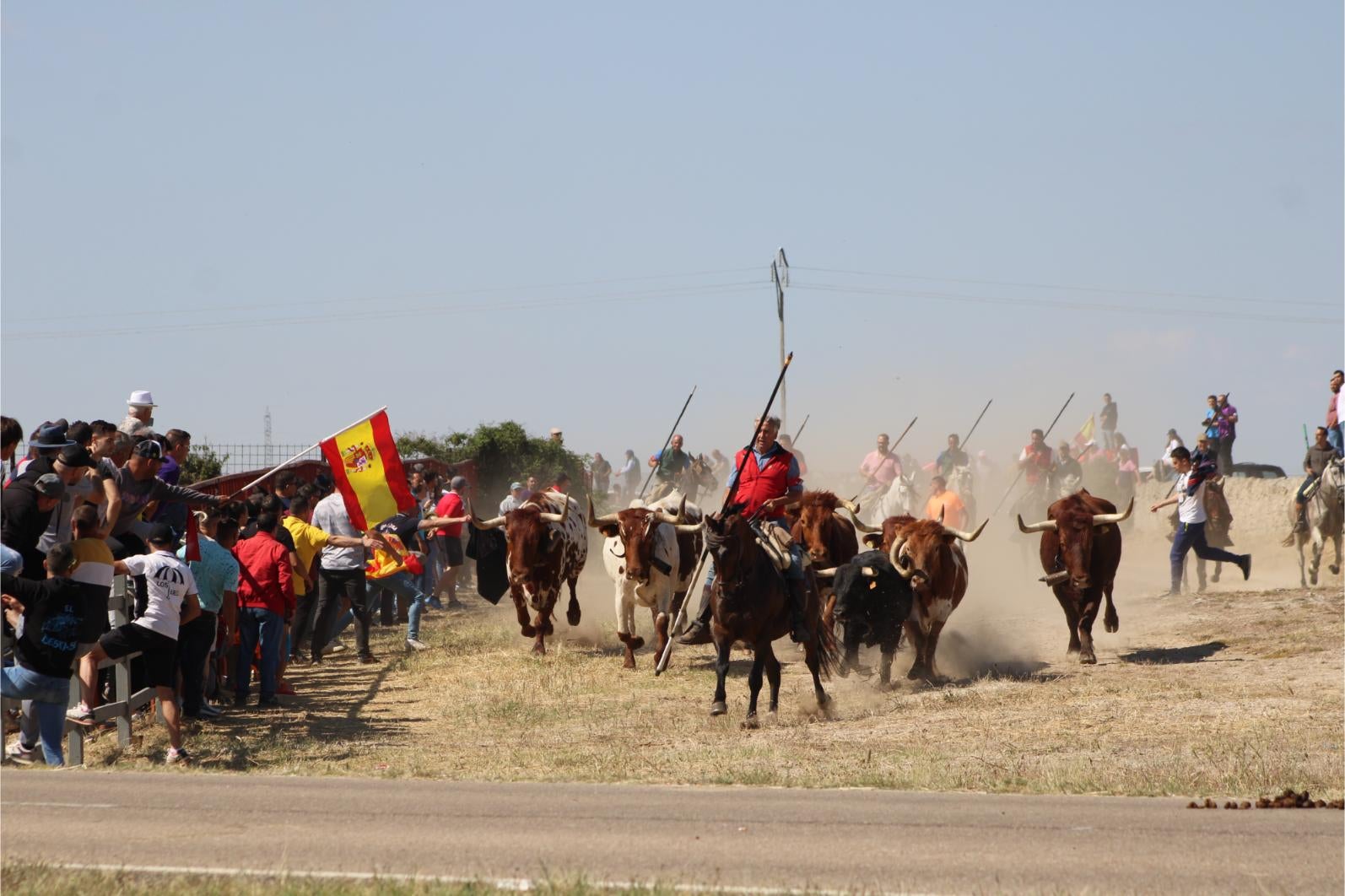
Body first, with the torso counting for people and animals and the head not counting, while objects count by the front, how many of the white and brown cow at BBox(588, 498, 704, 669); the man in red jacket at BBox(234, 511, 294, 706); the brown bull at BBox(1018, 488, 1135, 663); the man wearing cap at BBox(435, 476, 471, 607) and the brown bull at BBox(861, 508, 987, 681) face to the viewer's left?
0

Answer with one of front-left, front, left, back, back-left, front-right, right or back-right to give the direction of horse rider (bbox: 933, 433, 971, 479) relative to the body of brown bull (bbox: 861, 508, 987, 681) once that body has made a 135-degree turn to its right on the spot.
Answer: front-right

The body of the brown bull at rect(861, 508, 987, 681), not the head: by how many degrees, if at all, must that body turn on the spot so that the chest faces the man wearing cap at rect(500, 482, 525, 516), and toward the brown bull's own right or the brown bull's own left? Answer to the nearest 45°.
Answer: approximately 135° to the brown bull's own right

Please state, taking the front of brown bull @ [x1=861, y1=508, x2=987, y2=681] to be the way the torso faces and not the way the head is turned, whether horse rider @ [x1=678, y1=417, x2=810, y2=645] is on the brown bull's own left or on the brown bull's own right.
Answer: on the brown bull's own right

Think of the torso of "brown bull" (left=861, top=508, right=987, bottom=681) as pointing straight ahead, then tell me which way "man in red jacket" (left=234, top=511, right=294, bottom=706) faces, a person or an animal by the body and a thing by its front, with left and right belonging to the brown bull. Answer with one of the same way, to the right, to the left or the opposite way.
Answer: the opposite way

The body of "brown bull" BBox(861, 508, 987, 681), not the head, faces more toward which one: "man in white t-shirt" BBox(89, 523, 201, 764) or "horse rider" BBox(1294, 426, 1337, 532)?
the man in white t-shirt

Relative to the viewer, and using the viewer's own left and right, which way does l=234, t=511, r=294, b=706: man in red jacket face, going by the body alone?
facing away from the viewer

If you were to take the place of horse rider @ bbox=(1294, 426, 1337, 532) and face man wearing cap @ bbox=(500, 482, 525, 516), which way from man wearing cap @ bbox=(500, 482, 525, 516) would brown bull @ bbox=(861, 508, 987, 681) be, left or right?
left

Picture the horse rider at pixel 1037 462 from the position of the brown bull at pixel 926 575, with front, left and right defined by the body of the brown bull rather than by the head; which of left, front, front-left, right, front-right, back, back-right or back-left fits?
back

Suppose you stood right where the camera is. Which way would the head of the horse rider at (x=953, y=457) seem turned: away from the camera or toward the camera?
toward the camera

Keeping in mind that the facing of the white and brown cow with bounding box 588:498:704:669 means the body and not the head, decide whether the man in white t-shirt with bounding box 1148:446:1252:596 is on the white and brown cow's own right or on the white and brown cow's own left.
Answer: on the white and brown cow's own left

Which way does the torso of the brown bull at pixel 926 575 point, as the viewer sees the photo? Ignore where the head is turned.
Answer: toward the camera

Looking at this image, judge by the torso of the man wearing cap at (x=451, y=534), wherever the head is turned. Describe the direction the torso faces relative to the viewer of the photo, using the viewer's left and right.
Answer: facing to the right of the viewer
